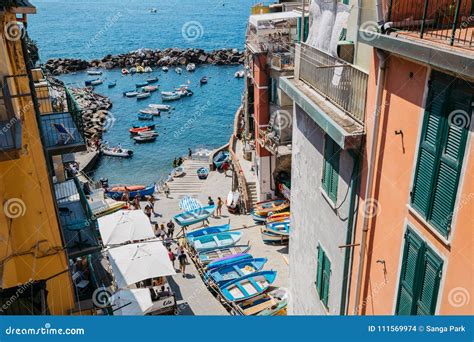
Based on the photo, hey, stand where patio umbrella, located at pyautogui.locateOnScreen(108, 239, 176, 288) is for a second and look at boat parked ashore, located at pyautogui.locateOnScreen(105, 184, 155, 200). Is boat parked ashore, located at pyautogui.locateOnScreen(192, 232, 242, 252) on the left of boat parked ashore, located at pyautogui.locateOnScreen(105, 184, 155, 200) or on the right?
right

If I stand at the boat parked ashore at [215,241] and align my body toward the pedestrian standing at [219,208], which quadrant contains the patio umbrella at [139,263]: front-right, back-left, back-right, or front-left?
back-left

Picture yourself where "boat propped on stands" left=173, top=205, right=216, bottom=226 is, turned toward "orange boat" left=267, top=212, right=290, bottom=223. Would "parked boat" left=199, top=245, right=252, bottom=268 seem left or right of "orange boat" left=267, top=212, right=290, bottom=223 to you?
right

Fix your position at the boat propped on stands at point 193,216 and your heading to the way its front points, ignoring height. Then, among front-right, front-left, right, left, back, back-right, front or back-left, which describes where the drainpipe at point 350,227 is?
back-right

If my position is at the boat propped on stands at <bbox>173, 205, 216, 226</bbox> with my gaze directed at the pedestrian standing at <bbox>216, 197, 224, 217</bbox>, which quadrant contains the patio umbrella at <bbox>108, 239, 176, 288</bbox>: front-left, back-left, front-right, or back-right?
back-right
